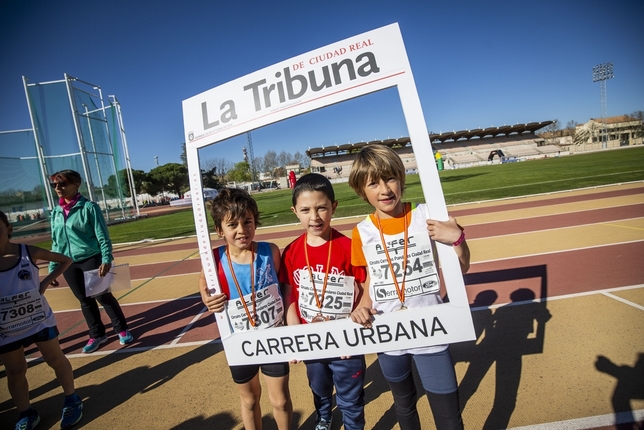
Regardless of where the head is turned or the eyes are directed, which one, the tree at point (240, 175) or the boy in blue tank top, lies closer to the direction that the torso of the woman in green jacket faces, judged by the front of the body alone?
the boy in blue tank top

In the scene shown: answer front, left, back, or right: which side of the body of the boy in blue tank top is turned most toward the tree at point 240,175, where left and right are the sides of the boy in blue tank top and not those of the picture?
back

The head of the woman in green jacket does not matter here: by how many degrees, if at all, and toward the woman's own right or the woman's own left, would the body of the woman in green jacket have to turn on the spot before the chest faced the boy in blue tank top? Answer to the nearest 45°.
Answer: approximately 45° to the woman's own left

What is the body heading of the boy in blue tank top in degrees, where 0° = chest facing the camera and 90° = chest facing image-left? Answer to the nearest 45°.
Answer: approximately 0°

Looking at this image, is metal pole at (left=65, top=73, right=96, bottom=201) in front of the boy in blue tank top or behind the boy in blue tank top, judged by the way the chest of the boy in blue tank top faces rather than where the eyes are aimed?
behind

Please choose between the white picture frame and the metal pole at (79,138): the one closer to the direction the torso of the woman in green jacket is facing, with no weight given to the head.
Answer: the white picture frame

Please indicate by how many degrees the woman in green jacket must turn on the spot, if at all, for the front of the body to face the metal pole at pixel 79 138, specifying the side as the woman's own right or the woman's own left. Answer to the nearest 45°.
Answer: approximately 135° to the woman's own right

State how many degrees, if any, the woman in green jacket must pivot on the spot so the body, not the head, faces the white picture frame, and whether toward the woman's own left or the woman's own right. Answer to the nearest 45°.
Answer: approximately 45° to the woman's own left

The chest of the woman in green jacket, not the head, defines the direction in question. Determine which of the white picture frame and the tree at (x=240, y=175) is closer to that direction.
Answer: the white picture frame
